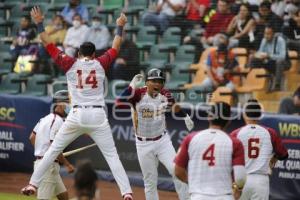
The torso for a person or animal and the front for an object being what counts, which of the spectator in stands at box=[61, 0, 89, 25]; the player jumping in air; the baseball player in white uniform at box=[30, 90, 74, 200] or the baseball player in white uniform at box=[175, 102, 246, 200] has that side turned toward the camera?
the spectator in stands

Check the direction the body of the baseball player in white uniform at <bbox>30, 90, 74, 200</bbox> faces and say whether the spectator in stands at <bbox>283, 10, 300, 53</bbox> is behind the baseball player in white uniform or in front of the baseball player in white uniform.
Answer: in front

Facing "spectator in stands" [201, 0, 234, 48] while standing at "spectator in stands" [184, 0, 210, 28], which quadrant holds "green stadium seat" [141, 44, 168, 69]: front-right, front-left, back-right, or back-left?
back-right

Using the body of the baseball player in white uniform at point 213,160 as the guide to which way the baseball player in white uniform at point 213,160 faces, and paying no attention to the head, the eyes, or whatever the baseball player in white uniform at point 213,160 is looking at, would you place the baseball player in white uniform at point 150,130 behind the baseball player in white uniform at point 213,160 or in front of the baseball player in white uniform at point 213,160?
in front

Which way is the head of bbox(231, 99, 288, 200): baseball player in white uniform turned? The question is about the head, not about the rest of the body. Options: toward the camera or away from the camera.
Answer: away from the camera

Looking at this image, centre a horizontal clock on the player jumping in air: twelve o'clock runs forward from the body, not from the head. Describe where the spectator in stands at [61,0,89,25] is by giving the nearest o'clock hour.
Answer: The spectator in stands is roughly at 12 o'clock from the player jumping in air.

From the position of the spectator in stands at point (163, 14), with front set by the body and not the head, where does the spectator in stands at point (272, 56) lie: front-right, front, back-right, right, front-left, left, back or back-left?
left

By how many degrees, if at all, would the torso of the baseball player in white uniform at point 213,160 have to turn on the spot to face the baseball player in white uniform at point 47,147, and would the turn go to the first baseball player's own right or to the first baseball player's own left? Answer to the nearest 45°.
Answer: approximately 45° to the first baseball player's own left

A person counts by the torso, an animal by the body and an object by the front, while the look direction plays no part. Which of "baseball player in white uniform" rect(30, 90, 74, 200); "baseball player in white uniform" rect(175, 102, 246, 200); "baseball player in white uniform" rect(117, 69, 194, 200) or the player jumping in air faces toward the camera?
"baseball player in white uniform" rect(117, 69, 194, 200)

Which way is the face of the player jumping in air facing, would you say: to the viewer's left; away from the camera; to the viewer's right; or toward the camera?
away from the camera

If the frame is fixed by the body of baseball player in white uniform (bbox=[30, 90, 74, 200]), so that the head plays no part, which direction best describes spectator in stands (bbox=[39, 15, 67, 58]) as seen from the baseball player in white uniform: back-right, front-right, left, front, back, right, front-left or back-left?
left

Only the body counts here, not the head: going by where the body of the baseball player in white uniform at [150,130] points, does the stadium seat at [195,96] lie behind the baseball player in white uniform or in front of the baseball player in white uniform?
behind

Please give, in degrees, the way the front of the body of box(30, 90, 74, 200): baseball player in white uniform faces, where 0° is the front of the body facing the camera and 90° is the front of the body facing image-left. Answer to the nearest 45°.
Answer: approximately 270°

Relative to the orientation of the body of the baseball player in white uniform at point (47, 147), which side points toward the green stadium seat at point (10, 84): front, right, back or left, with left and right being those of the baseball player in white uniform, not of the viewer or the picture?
left
